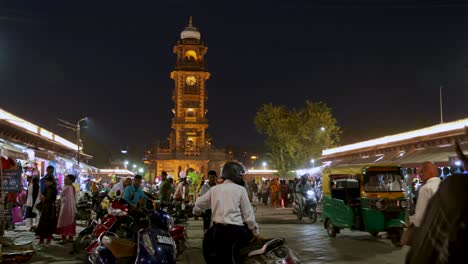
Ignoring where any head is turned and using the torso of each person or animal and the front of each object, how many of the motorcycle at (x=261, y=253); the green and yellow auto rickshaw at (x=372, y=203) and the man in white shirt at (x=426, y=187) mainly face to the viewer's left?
2

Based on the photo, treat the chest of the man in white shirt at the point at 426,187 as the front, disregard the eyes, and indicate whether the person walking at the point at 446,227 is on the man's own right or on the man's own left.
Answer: on the man's own left

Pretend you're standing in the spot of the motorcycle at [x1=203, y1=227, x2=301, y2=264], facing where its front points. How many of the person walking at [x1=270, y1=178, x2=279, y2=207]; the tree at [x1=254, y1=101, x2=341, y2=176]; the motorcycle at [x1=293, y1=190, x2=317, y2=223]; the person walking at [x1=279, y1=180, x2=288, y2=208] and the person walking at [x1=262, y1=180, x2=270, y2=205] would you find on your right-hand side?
5

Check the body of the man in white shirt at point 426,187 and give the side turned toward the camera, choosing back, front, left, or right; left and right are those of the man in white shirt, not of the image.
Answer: left

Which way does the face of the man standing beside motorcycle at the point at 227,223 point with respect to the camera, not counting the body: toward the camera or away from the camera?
away from the camera

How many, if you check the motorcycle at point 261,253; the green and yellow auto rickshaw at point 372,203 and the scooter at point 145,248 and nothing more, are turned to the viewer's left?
1

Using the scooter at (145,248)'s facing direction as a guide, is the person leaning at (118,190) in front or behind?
behind
